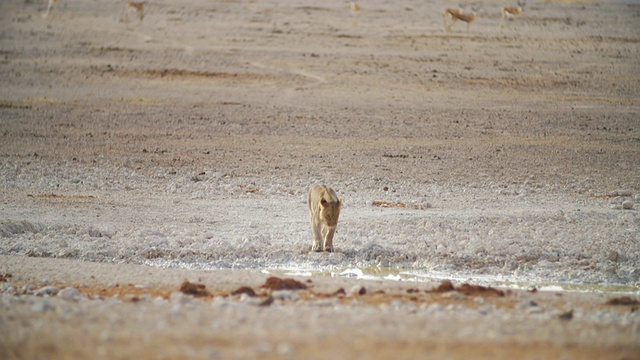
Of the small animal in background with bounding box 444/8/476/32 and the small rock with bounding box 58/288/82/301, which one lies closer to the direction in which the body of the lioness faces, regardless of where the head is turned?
the small rock

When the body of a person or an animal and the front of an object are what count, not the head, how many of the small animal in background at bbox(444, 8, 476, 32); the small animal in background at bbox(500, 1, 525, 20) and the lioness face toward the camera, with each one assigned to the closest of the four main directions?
1

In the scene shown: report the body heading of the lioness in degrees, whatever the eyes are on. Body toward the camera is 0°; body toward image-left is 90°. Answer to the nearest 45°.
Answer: approximately 0°

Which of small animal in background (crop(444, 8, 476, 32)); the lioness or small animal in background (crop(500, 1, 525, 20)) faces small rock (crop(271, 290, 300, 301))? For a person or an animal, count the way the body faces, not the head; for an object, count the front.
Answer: the lioness

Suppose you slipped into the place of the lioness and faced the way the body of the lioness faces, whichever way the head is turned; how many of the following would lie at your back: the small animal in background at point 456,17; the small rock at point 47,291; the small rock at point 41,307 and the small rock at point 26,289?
1

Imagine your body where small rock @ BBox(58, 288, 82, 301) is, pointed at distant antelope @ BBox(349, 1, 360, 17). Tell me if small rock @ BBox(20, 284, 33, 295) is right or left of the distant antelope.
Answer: left

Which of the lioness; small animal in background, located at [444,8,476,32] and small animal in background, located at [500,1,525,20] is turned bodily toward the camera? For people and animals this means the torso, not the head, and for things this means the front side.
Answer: the lioness

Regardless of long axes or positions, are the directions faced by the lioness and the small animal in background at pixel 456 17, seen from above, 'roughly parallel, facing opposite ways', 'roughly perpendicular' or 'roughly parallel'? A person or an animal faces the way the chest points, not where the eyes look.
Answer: roughly perpendicular

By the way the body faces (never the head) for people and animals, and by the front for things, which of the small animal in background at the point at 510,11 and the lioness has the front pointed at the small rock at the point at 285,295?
the lioness
